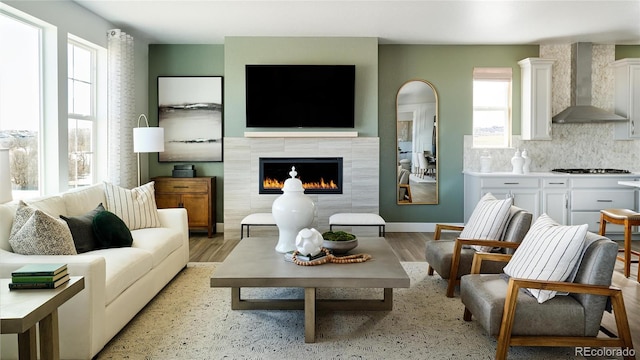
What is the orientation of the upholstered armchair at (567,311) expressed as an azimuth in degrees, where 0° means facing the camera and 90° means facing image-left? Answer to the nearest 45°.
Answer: approximately 45°

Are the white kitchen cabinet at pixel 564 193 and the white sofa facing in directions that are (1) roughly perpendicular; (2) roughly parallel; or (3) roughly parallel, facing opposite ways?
roughly perpendicular

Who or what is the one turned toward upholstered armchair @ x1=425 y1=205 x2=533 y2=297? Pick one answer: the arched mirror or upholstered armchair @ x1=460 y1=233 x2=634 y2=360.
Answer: the arched mirror

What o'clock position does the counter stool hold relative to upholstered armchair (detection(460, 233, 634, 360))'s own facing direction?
The counter stool is roughly at 5 o'clock from the upholstered armchair.

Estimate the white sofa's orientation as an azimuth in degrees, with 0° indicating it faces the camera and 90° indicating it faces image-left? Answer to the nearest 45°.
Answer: approximately 315°

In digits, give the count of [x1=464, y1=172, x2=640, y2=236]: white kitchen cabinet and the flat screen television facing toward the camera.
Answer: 2

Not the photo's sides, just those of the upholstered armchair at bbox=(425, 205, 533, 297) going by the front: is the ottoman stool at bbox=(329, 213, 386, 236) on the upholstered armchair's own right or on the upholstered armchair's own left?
on the upholstered armchair's own right

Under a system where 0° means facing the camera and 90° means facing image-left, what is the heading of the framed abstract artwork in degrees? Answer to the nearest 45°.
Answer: approximately 0°

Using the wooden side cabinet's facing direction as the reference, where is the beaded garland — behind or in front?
in front

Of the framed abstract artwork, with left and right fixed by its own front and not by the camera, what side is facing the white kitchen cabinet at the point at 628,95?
left

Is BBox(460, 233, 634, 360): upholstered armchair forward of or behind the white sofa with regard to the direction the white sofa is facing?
forward

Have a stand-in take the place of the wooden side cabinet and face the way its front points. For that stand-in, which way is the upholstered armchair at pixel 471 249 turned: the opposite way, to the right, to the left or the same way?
to the right
